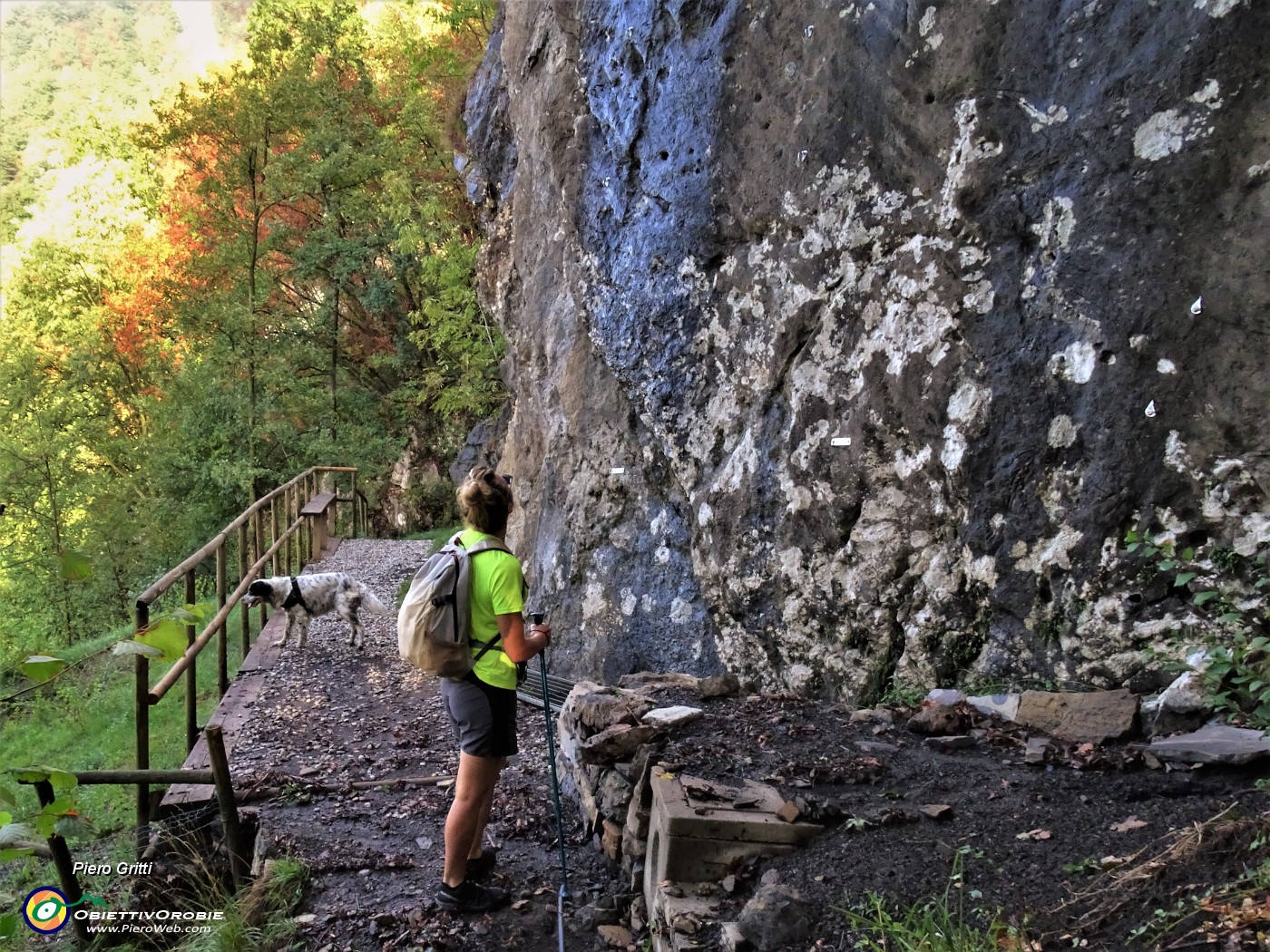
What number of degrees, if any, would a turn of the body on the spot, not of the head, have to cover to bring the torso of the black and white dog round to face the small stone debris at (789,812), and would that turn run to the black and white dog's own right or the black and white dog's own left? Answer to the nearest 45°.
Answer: approximately 90° to the black and white dog's own left

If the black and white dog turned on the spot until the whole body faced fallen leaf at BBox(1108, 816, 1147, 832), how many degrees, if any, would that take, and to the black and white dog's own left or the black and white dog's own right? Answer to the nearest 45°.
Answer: approximately 90° to the black and white dog's own left

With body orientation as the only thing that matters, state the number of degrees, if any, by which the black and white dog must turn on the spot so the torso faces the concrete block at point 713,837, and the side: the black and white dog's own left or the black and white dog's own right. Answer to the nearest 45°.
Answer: approximately 90° to the black and white dog's own left

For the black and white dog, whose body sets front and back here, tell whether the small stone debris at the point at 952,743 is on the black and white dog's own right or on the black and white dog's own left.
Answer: on the black and white dog's own left

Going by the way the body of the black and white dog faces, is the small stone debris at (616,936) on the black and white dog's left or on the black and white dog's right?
on the black and white dog's left

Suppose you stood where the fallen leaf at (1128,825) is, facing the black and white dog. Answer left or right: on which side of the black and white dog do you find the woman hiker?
left

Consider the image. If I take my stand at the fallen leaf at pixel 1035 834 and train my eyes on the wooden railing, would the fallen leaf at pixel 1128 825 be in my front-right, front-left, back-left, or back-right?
back-right

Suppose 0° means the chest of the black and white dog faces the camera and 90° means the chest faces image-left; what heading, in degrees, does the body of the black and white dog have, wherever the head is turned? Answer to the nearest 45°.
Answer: approximately 90°

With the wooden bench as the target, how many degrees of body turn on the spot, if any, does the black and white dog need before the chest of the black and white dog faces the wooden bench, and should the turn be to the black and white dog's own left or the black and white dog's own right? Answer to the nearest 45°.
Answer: approximately 90° to the black and white dog's own right

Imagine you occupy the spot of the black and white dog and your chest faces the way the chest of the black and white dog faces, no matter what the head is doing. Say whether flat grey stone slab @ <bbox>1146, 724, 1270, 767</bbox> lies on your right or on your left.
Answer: on your left

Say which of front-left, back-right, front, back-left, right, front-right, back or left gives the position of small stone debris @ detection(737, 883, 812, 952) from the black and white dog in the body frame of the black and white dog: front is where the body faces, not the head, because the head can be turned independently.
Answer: left
